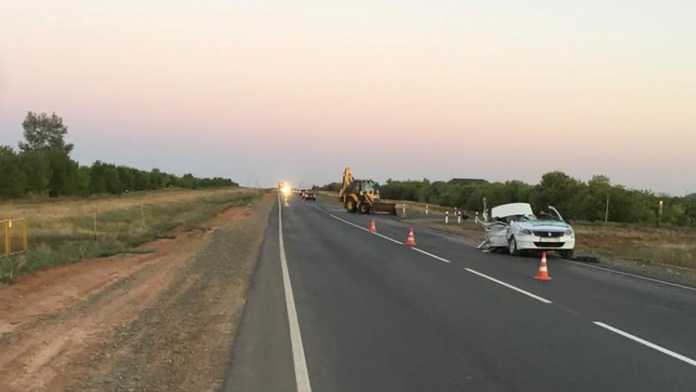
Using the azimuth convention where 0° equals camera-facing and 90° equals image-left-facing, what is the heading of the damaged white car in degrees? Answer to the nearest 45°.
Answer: approximately 315°
